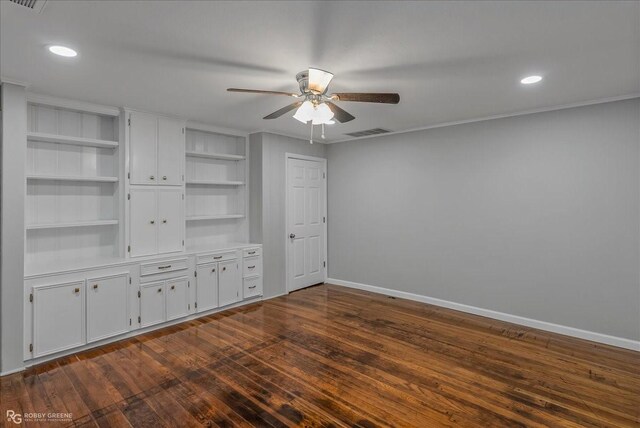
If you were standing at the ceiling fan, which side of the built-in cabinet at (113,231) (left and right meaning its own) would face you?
front

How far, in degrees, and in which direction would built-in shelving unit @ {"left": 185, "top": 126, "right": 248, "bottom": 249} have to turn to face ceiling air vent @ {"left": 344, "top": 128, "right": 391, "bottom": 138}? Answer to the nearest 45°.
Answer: approximately 45° to its left

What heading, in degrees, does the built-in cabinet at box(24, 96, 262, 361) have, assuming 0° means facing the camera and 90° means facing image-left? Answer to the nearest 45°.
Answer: approximately 315°

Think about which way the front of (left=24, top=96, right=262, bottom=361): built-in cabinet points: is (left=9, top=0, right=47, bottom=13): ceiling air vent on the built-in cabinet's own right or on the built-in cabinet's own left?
on the built-in cabinet's own right

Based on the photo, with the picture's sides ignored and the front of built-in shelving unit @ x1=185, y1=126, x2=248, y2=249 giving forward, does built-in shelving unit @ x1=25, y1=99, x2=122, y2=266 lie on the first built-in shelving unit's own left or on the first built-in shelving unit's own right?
on the first built-in shelving unit's own right

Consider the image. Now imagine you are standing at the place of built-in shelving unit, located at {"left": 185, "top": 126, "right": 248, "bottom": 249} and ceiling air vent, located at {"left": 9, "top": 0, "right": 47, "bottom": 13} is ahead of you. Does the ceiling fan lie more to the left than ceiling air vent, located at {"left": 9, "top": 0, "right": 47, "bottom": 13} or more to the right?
left

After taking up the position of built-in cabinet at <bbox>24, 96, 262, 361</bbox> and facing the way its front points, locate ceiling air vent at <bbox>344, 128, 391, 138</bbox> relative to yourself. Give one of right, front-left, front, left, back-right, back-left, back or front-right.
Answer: front-left

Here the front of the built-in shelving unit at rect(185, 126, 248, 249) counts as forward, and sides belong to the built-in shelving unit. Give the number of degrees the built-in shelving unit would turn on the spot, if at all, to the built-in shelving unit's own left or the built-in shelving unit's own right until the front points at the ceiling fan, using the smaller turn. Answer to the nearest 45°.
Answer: approximately 45° to the built-in shelving unit's own right

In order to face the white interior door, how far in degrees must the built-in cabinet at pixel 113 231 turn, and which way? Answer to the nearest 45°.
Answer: approximately 45° to its left

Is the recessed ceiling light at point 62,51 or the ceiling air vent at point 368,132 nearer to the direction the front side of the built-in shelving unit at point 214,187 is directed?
the ceiling air vent
